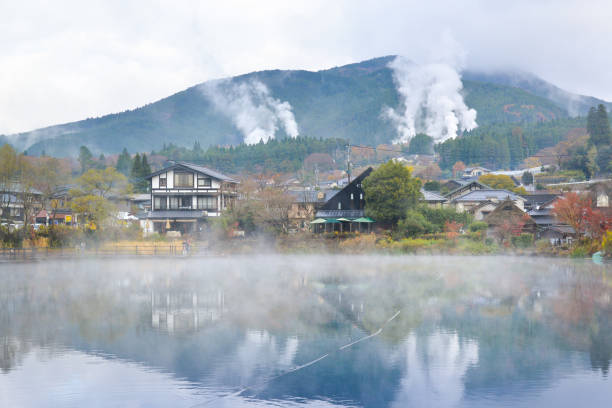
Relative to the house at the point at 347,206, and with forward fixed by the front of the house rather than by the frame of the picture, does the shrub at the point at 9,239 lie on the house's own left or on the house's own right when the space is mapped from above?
on the house's own right

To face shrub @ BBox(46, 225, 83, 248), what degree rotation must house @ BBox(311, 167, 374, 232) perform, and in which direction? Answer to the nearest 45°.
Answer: approximately 45° to its right

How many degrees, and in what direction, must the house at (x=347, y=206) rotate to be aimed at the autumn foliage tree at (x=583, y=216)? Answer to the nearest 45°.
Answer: approximately 45° to its left

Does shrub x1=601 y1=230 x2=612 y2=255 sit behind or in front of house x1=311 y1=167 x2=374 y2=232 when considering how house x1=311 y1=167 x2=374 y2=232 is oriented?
in front

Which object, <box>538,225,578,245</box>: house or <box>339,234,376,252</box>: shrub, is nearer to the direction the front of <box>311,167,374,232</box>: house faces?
the shrub

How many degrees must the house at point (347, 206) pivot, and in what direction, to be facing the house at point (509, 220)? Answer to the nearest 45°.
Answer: approximately 45° to its left

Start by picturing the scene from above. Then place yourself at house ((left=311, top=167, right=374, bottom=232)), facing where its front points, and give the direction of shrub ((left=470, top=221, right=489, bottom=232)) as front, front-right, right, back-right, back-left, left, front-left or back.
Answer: front-left

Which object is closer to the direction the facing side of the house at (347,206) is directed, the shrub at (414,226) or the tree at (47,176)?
the shrub

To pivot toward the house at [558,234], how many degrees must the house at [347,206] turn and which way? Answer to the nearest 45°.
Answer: approximately 45° to its left

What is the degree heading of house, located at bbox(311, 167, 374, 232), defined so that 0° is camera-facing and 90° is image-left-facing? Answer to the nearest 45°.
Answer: approximately 0°
